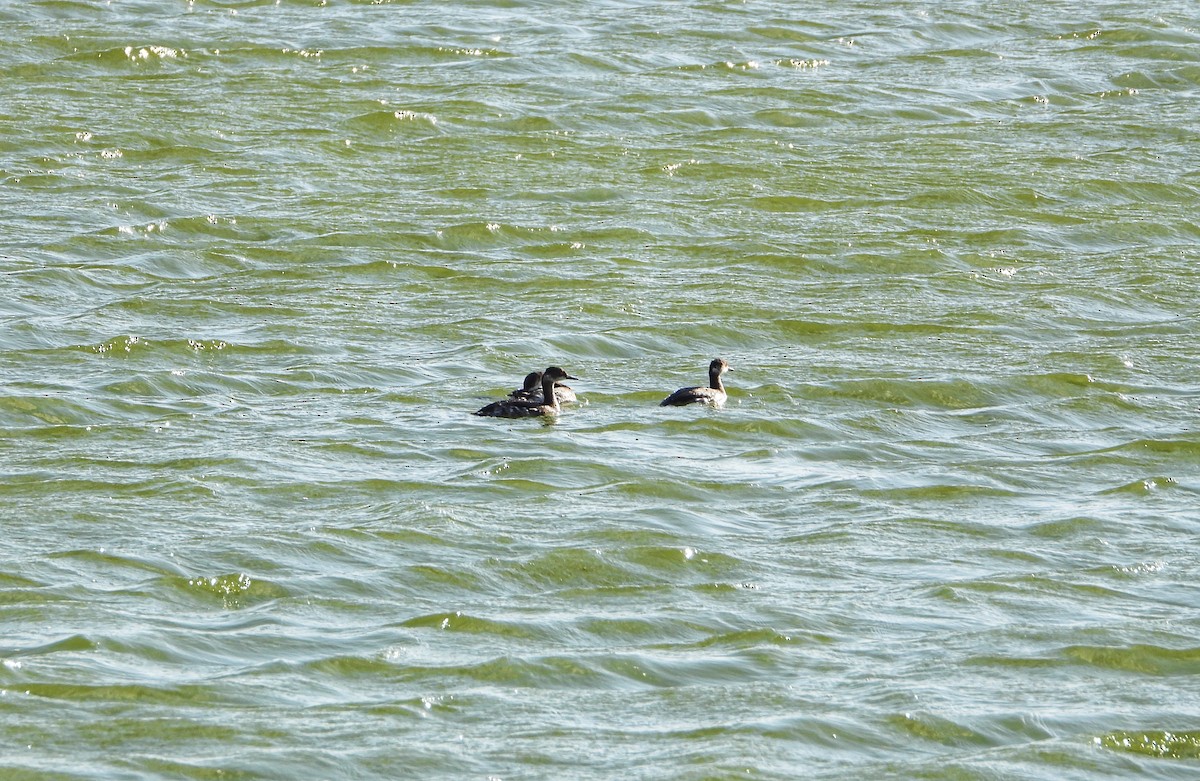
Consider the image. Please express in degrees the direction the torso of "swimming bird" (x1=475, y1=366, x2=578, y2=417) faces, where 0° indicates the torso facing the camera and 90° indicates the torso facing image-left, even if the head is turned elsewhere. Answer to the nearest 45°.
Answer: approximately 270°

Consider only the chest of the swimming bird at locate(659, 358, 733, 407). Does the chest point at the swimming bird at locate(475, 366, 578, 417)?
no

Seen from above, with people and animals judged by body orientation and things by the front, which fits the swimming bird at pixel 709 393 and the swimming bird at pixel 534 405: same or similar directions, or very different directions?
same or similar directions

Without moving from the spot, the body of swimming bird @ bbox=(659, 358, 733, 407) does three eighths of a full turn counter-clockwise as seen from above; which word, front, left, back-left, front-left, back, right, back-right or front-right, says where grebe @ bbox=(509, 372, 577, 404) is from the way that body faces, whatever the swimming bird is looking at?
front-left

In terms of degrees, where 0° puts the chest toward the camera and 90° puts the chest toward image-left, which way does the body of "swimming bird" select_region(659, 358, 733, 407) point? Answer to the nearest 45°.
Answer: approximately 270°

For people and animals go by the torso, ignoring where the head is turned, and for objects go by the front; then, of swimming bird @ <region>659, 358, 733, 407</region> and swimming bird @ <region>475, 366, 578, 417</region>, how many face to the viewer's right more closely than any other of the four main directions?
2

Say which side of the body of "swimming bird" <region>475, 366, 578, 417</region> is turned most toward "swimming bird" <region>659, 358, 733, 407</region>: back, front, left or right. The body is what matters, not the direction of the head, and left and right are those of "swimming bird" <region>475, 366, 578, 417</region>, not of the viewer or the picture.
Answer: front
